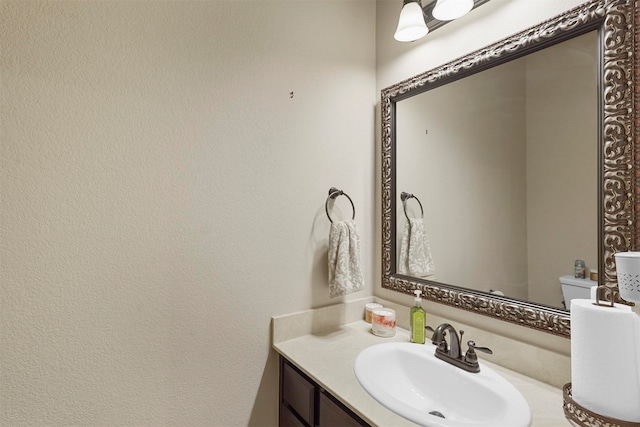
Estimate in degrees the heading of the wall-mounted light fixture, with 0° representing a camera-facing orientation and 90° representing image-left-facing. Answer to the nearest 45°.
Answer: approximately 45°

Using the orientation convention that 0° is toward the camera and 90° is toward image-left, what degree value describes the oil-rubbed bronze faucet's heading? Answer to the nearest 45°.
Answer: approximately 45°

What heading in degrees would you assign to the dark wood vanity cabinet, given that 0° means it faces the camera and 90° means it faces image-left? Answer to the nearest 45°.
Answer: approximately 45°
